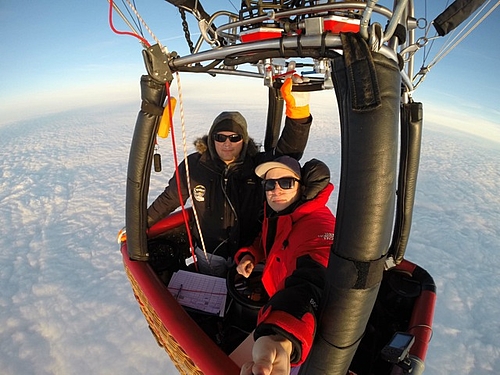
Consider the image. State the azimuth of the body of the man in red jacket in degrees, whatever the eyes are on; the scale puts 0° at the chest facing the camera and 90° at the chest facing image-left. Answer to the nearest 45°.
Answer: approximately 45°

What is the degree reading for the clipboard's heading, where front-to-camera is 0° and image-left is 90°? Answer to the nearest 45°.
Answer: approximately 0°

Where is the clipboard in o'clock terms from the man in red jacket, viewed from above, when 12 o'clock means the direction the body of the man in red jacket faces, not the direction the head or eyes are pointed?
The clipboard is roughly at 3 o'clock from the man in red jacket.
